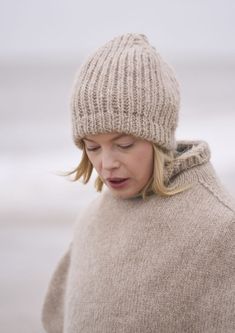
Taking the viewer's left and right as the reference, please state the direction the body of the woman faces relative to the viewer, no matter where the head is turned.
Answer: facing the viewer and to the left of the viewer

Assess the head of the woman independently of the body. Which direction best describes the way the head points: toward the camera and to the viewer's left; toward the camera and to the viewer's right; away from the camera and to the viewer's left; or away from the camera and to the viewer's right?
toward the camera and to the viewer's left
